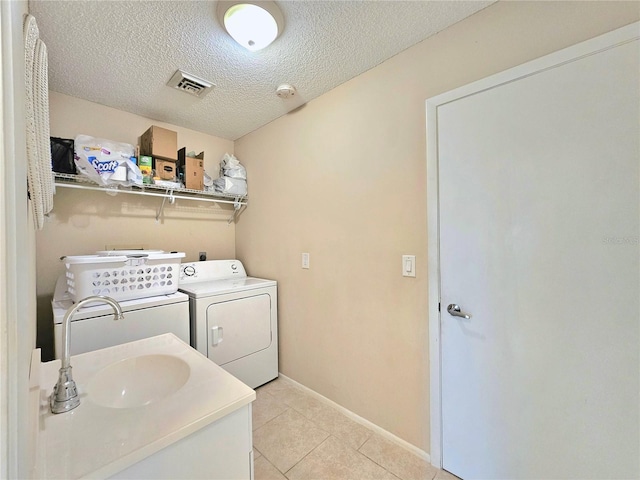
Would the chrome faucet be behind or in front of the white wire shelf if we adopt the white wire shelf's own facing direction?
in front

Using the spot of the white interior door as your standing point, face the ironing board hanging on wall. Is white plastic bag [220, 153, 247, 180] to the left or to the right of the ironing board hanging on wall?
right

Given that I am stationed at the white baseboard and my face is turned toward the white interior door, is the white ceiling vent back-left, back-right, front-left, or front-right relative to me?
back-right

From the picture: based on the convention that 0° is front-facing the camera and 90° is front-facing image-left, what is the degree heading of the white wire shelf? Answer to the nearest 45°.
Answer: approximately 0°

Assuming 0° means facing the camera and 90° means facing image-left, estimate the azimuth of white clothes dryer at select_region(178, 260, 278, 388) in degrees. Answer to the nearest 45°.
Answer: approximately 315°

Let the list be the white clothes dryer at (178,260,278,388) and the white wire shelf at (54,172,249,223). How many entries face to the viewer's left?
0

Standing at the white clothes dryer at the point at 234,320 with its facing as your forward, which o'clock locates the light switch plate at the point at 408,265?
The light switch plate is roughly at 12 o'clock from the white clothes dryer.
